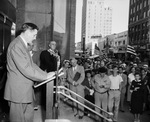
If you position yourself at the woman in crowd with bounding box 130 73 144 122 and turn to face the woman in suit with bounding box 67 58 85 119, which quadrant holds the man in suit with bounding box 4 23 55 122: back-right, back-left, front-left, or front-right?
front-left

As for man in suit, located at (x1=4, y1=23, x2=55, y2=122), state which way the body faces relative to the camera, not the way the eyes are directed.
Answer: to the viewer's right

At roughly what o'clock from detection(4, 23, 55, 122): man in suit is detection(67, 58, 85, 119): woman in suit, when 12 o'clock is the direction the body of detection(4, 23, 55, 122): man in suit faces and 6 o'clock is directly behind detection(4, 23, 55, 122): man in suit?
detection(67, 58, 85, 119): woman in suit is roughly at 10 o'clock from detection(4, 23, 55, 122): man in suit.

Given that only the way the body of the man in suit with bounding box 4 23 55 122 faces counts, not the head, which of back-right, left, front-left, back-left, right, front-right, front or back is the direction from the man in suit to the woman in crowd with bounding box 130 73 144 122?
front-left

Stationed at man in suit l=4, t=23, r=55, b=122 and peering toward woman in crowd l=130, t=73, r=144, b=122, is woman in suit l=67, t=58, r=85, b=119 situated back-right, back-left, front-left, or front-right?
front-left

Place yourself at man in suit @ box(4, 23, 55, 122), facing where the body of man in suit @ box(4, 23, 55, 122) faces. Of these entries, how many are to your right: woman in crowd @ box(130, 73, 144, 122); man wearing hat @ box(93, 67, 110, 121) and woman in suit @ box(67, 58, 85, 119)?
0

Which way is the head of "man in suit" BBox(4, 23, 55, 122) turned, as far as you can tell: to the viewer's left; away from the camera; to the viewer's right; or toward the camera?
to the viewer's right

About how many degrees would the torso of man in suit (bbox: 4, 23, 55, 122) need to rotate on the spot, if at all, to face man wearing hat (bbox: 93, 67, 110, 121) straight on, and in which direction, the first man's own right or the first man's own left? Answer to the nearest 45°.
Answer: approximately 45° to the first man's own left
